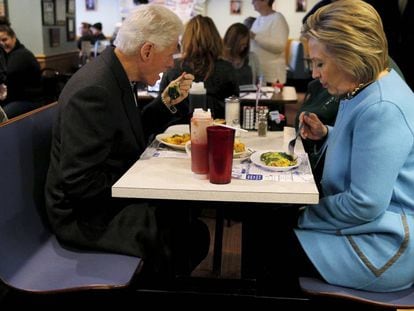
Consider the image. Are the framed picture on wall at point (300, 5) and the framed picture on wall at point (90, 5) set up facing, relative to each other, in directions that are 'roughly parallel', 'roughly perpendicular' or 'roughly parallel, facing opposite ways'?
roughly parallel

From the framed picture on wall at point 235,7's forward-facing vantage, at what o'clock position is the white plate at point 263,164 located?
The white plate is roughly at 12 o'clock from the framed picture on wall.

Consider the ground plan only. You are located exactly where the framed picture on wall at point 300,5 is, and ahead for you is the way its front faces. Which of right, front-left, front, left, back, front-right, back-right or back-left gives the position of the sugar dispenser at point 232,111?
front

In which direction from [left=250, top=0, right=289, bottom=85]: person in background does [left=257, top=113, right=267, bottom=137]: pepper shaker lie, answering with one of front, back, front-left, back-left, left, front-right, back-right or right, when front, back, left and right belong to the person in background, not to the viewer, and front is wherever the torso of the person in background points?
front-left

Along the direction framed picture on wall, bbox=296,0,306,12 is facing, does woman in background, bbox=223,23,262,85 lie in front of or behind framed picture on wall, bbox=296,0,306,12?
in front

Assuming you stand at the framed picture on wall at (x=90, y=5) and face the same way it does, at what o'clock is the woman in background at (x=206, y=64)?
The woman in background is roughly at 12 o'clock from the framed picture on wall.

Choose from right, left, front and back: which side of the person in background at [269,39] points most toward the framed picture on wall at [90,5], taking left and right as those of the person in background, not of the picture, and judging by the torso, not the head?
right

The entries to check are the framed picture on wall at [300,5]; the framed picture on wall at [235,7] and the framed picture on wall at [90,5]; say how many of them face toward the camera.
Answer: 3

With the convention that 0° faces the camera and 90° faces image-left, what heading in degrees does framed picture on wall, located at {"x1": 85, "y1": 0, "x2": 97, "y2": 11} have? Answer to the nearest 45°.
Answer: approximately 0°

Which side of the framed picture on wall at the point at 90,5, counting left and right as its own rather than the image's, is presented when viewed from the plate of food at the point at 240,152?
front

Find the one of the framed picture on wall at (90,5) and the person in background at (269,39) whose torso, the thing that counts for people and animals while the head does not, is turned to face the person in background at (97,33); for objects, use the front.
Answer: the framed picture on wall

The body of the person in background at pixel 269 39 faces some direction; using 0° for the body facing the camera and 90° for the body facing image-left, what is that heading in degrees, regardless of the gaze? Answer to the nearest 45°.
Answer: approximately 45°

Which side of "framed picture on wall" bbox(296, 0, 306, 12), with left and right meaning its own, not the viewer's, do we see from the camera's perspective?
front

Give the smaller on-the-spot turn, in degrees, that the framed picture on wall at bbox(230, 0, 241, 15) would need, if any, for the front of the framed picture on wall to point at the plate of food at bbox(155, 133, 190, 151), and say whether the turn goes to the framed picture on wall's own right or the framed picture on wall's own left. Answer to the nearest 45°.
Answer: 0° — it already faces it

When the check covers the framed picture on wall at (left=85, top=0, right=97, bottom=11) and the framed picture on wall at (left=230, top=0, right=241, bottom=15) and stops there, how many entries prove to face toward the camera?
2

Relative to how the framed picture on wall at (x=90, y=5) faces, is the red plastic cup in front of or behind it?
in front
